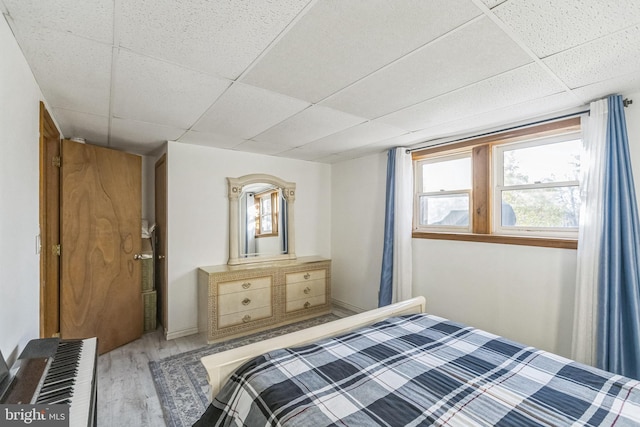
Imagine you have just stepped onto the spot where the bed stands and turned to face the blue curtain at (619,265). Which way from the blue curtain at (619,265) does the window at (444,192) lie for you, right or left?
left

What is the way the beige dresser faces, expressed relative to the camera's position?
facing the viewer and to the right of the viewer

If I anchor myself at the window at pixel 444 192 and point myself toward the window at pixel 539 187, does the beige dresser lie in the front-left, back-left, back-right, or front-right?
back-right

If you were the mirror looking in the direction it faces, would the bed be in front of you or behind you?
in front

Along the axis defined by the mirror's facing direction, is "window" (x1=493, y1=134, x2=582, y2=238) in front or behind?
in front

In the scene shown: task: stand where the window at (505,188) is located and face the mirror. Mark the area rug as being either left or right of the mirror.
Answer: left

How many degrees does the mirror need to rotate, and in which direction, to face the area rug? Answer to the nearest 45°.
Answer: approximately 45° to its right

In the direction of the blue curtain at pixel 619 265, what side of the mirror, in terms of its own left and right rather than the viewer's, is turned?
front

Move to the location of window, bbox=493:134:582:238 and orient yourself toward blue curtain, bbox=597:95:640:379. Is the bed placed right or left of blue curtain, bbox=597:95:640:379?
right
